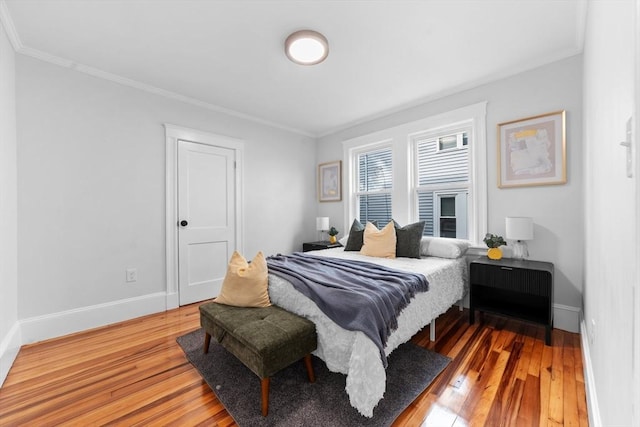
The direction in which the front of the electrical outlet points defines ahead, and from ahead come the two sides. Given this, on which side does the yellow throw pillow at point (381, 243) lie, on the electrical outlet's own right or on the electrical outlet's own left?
on the electrical outlet's own left

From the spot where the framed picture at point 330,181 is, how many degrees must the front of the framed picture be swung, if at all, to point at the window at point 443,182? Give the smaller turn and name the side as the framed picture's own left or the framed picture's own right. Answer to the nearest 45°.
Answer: approximately 90° to the framed picture's own left

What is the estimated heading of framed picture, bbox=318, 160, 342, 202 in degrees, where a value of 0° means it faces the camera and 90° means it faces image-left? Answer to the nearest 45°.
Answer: approximately 45°

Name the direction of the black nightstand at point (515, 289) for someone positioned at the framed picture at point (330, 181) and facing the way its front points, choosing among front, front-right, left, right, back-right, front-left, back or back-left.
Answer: left

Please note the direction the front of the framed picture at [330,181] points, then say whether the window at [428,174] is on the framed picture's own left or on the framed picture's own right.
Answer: on the framed picture's own left

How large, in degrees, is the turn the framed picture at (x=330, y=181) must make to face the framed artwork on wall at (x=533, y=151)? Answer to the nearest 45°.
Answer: approximately 90° to its left

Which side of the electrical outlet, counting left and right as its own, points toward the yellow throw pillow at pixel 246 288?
front

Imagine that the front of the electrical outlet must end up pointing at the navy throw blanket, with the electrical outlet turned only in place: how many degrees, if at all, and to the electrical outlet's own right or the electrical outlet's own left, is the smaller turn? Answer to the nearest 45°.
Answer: approximately 45° to the electrical outlet's own left

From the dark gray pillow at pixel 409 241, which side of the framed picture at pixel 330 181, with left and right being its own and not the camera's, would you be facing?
left

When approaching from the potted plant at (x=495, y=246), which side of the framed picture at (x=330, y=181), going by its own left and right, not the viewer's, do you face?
left

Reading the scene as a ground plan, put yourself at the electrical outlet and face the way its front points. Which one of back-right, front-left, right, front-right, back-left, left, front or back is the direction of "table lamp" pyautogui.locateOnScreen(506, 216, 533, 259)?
front-left

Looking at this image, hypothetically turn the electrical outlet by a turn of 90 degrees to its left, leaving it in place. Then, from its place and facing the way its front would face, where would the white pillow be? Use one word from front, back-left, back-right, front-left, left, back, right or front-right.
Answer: front-right

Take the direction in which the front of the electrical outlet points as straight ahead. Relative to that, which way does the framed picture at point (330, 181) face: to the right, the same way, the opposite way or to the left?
to the right
